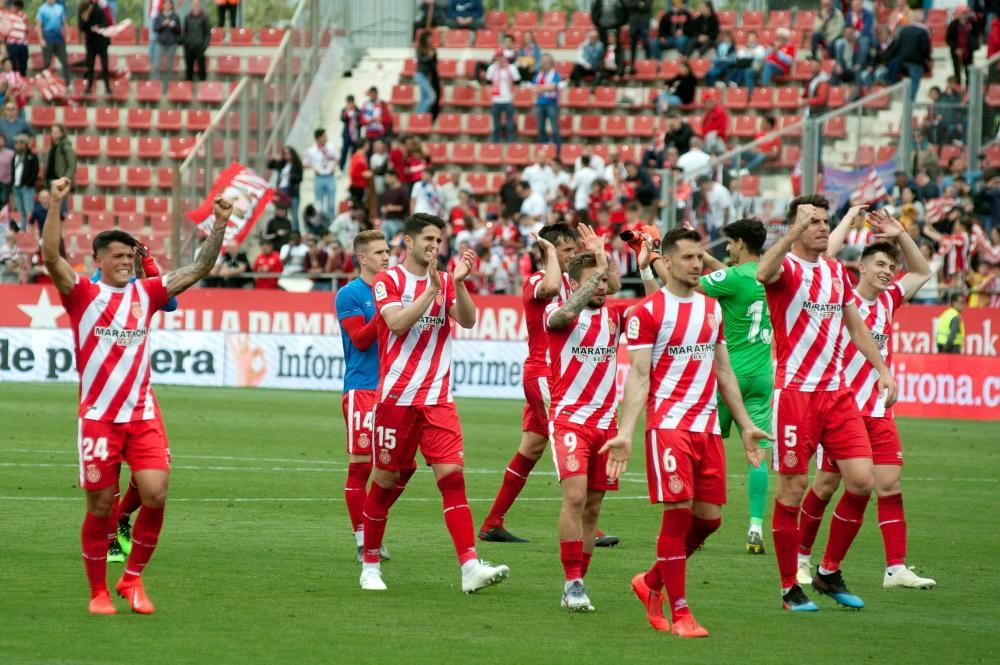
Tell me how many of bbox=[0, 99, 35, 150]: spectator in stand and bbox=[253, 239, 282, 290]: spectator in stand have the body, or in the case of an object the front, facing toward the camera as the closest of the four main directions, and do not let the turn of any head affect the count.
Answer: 2

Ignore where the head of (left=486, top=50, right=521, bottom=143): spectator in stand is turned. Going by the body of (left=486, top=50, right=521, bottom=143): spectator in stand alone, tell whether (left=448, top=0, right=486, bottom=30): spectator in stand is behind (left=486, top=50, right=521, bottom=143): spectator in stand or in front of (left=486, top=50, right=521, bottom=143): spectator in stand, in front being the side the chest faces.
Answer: behind

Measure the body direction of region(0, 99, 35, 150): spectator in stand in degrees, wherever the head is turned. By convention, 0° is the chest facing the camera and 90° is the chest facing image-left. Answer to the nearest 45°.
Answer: approximately 0°

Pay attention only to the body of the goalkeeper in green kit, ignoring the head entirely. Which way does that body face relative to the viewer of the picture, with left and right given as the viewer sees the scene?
facing away from the viewer and to the left of the viewer

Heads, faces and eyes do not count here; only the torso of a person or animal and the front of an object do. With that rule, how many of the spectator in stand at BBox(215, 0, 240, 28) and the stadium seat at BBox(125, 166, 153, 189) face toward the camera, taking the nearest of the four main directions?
2

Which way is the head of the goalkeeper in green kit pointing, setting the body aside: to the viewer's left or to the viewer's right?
to the viewer's left

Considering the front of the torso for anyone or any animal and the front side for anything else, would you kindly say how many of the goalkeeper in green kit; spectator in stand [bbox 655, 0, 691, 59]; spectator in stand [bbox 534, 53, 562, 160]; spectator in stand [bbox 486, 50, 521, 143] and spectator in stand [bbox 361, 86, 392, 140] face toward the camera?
4
